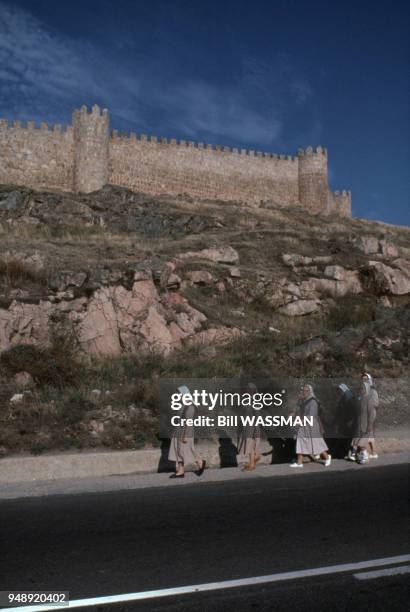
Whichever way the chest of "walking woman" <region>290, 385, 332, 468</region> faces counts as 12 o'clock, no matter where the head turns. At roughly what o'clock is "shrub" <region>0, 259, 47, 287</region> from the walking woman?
The shrub is roughly at 1 o'clock from the walking woman.

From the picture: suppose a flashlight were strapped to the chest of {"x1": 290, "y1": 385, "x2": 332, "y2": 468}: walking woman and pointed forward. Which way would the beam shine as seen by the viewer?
to the viewer's left

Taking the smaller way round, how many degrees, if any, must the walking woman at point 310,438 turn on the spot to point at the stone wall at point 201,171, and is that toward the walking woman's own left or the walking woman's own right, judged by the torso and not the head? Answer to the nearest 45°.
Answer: approximately 90° to the walking woman's own right

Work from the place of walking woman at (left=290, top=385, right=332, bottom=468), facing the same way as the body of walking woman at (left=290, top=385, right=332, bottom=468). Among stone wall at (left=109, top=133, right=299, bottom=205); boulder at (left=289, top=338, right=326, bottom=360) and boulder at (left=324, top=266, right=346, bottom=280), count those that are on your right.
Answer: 3

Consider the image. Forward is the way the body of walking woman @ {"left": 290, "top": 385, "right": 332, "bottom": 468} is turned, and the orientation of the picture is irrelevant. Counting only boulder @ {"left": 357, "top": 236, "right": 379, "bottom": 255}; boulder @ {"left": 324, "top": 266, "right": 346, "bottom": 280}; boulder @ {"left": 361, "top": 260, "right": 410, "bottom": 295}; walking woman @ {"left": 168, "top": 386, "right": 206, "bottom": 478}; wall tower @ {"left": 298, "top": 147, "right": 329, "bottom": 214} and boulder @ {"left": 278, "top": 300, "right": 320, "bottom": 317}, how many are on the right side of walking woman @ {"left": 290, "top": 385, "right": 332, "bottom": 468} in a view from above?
5

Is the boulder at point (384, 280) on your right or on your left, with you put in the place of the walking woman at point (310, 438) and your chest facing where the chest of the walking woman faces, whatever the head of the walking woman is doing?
on your right

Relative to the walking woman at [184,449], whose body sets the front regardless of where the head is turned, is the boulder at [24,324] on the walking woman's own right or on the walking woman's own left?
on the walking woman's own right

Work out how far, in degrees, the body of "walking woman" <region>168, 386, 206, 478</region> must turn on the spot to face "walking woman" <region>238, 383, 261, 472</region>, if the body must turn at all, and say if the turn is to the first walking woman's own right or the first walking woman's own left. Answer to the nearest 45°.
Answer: approximately 135° to the first walking woman's own right

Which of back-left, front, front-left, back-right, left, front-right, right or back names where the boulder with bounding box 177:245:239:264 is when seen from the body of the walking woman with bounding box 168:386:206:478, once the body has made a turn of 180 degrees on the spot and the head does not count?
left

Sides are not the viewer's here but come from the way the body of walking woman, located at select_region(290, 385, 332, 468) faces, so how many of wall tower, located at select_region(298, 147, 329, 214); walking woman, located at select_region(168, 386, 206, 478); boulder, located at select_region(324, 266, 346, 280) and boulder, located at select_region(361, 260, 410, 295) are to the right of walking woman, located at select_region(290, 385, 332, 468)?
3

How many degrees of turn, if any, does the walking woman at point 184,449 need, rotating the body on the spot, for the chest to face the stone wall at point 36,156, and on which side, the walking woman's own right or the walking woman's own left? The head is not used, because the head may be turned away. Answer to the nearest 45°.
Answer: approximately 90° to the walking woman's own right

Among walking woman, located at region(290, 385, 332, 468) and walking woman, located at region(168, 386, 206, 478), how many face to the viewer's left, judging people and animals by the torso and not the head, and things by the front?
2

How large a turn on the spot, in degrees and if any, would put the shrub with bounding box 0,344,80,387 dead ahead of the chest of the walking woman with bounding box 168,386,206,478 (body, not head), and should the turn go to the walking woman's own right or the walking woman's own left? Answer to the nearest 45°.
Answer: approximately 45° to the walking woman's own right

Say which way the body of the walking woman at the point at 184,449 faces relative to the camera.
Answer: to the viewer's left

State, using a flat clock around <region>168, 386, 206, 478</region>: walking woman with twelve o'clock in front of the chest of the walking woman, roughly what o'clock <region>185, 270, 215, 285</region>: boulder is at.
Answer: The boulder is roughly at 3 o'clock from the walking woman.

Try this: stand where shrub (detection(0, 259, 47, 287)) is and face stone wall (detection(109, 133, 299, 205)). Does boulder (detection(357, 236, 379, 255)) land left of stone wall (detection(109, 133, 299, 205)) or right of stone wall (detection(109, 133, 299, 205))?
right
